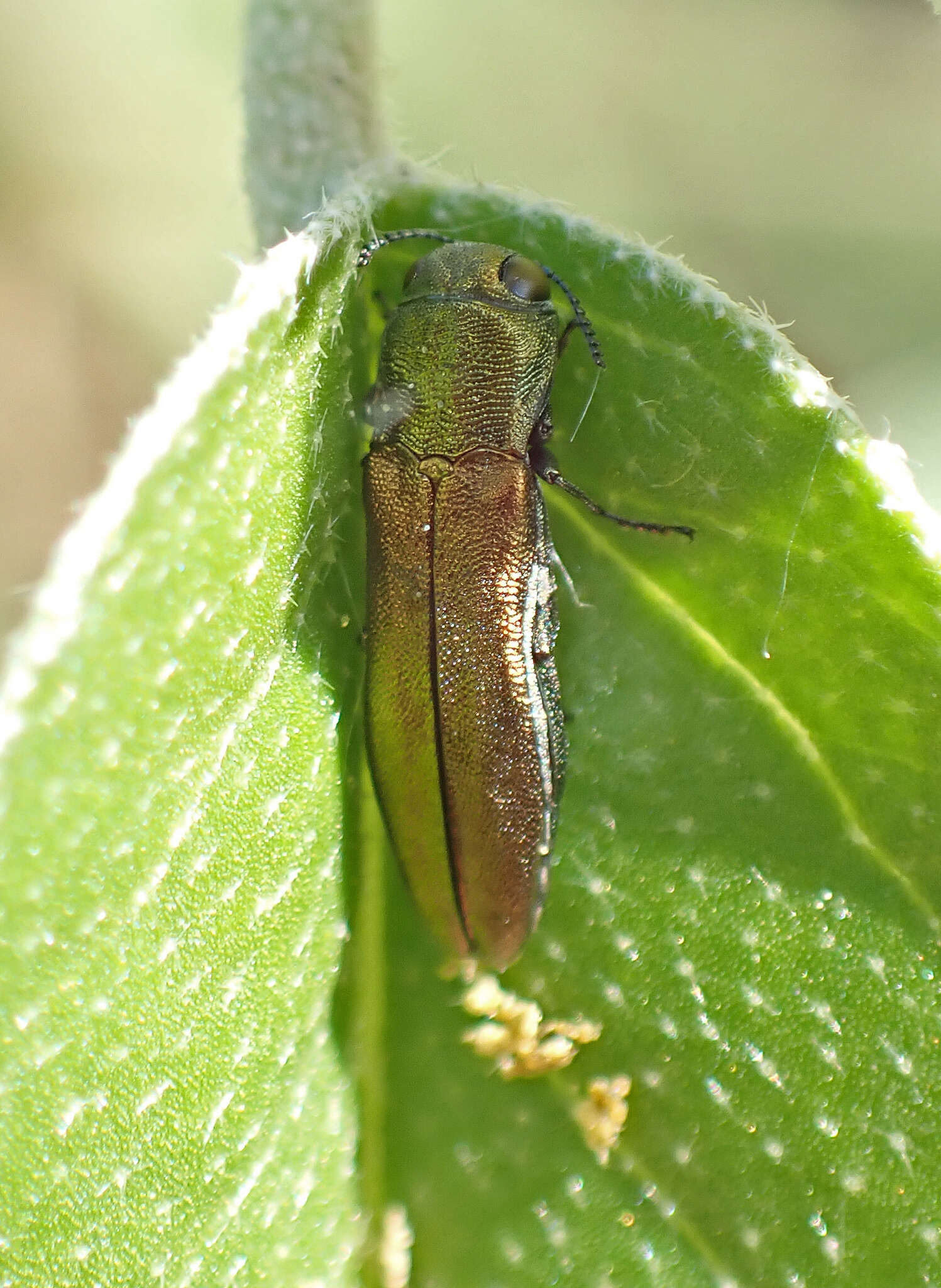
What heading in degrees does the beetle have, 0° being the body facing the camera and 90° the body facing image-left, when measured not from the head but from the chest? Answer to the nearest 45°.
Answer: approximately 180°
